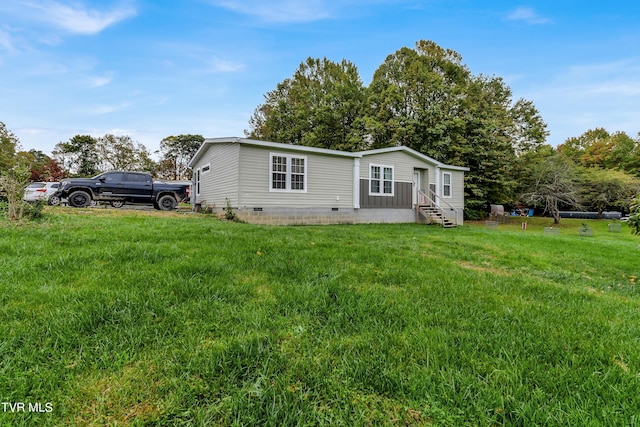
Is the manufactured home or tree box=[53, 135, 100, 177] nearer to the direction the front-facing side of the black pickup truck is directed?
the tree

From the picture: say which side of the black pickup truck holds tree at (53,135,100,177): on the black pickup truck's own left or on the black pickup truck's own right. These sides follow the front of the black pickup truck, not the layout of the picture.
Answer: on the black pickup truck's own right

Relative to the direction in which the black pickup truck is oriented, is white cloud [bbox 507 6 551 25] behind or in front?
behind

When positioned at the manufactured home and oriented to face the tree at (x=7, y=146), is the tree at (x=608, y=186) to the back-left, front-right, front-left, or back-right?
back-right

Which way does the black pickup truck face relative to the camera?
to the viewer's left

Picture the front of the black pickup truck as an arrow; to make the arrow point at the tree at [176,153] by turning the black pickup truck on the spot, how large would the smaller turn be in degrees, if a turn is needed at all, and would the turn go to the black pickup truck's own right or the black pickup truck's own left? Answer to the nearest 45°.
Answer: approximately 90° to the black pickup truck's own right

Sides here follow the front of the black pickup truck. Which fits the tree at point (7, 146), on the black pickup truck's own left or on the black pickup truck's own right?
on the black pickup truck's own right

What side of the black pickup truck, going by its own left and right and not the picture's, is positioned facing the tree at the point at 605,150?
back

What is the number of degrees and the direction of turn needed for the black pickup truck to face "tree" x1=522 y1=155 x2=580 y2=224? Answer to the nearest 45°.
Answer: approximately 180°
